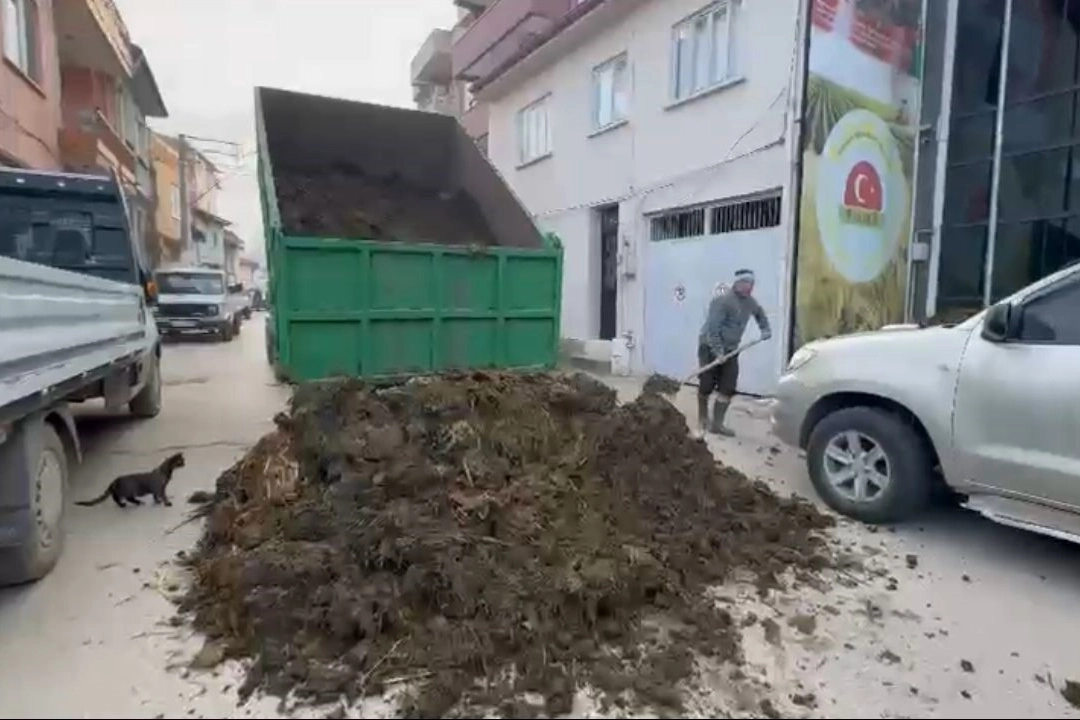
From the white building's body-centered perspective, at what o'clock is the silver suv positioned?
The silver suv is roughly at 10 o'clock from the white building.

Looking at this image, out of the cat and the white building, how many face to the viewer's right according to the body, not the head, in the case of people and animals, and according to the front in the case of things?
1

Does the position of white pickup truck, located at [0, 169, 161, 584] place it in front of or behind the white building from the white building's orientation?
in front

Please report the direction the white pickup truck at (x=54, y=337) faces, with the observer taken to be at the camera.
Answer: facing away from the viewer and to the right of the viewer

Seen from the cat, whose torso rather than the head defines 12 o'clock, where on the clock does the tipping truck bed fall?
The tipping truck bed is roughly at 11 o'clock from the cat.

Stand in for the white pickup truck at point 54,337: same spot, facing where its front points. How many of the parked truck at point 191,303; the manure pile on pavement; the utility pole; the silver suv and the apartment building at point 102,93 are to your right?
2

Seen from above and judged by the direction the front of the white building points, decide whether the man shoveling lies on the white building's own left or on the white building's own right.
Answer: on the white building's own left

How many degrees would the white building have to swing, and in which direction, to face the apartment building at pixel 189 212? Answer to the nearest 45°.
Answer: approximately 90° to its right

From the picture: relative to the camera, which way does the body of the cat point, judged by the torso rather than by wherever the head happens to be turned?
to the viewer's right

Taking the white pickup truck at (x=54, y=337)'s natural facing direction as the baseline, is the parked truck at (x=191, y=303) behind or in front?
in front

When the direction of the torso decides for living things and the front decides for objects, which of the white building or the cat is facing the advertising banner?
the cat

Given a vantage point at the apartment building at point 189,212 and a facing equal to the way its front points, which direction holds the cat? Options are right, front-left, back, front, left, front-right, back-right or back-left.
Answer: front-right

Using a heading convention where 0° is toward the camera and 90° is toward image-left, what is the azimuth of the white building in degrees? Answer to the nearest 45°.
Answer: approximately 45°
